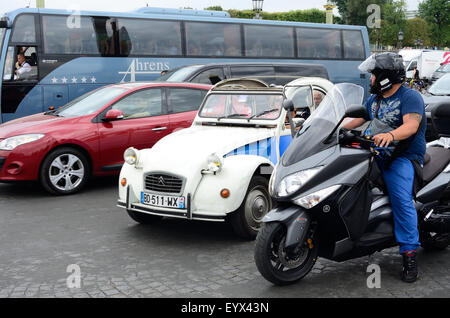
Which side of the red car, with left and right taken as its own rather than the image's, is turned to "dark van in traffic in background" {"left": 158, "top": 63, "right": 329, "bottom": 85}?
back

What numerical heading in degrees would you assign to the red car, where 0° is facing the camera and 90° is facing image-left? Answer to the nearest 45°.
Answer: approximately 45°

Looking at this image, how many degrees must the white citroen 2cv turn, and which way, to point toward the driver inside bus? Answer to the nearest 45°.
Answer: approximately 90° to its right

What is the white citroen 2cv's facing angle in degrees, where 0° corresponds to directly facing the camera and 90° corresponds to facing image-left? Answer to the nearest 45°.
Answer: approximately 45°

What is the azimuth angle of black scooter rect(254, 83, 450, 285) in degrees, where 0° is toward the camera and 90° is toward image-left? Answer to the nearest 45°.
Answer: approximately 45°

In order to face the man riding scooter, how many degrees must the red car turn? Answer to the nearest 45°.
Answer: approximately 90° to its left
